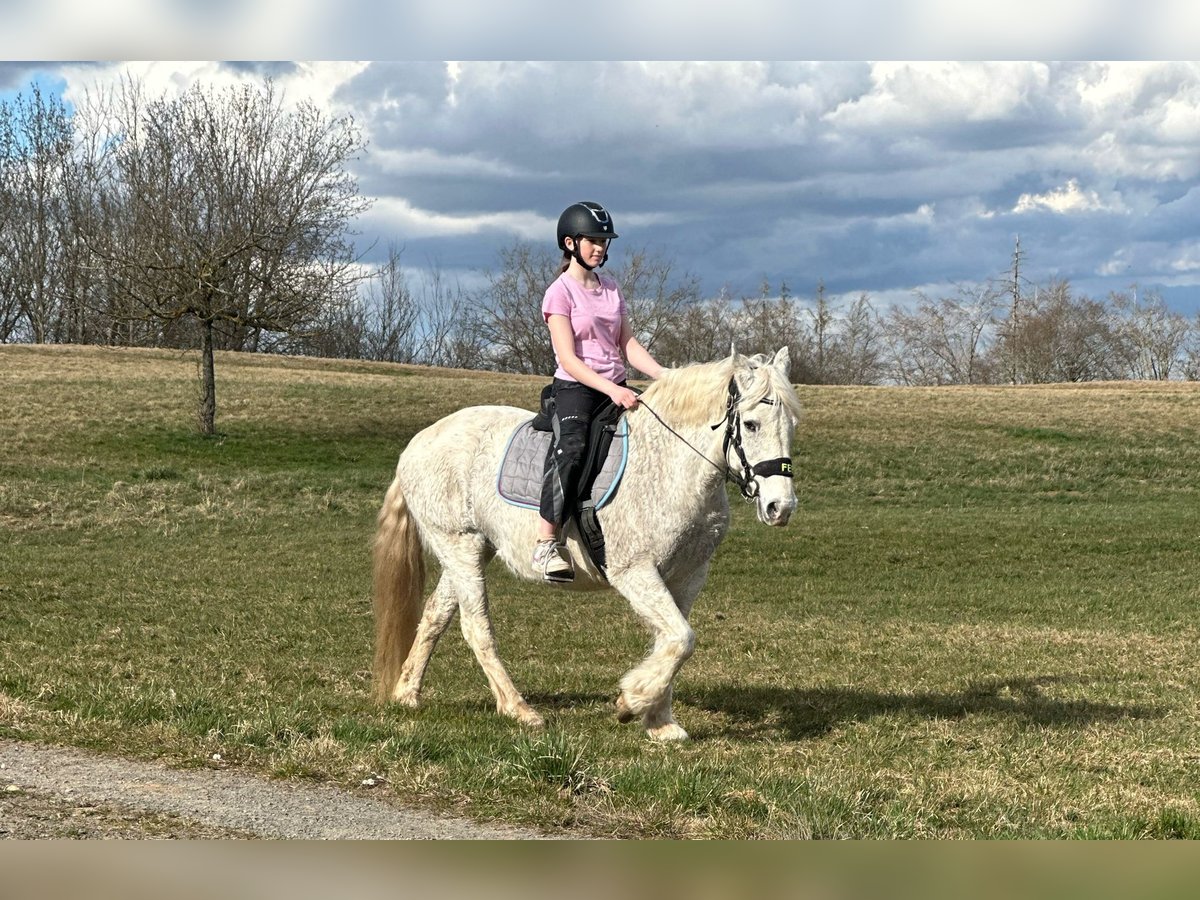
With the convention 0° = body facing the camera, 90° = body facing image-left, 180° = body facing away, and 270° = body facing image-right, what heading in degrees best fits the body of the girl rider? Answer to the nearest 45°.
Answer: approximately 315°

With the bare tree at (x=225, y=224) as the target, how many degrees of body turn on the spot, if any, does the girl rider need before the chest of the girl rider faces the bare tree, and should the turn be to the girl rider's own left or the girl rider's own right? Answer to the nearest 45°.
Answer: approximately 135° to the girl rider's own left
